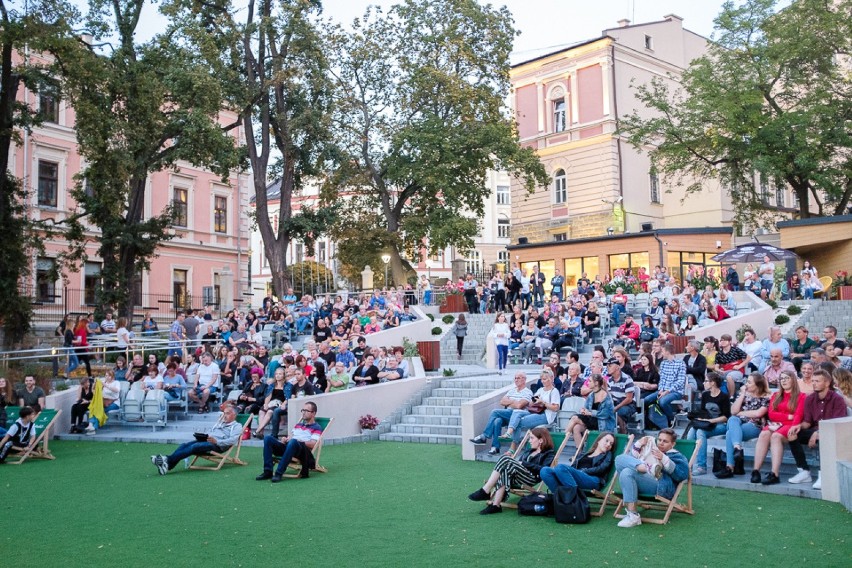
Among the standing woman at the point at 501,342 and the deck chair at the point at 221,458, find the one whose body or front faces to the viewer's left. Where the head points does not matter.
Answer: the deck chair

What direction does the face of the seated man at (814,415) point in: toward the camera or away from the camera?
toward the camera

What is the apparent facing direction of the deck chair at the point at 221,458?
to the viewer's left

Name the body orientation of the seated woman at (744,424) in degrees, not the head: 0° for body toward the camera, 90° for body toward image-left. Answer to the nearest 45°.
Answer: approximately 45°

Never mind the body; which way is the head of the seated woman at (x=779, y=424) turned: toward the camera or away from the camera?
toward the camera

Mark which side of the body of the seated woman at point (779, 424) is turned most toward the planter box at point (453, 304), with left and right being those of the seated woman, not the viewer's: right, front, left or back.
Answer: right

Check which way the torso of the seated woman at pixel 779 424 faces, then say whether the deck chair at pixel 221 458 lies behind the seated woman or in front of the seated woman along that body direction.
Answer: in front

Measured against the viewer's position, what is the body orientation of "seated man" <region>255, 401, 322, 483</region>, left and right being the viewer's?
facing the viewer and to the left of the viewer

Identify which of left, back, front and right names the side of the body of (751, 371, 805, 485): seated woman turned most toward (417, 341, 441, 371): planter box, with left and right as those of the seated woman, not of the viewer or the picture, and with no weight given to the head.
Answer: right

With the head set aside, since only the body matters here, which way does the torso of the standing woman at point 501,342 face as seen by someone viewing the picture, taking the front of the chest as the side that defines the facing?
toward the camera

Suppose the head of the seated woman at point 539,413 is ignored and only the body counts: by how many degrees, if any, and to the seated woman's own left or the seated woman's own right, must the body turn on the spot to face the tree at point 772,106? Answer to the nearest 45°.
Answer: approximately 180°

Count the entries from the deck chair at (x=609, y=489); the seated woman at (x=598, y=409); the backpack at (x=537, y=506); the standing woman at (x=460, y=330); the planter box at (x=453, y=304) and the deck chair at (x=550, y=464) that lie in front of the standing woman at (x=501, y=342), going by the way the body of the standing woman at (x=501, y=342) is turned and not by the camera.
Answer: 4

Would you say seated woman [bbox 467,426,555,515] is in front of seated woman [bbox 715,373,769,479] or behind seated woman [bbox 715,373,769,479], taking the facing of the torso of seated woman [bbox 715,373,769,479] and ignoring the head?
in front

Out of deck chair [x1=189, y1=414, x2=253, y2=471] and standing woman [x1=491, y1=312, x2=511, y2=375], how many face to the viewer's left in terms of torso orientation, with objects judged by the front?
1

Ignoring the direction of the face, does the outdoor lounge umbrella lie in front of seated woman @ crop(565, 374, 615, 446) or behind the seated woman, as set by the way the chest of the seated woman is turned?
behind

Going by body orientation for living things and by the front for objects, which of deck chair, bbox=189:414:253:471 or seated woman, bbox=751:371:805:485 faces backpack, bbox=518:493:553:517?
the seated woman

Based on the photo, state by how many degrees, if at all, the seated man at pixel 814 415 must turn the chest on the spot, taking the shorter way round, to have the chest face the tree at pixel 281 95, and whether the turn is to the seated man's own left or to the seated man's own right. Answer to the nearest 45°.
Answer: approximately 90° to the seated man's own right
